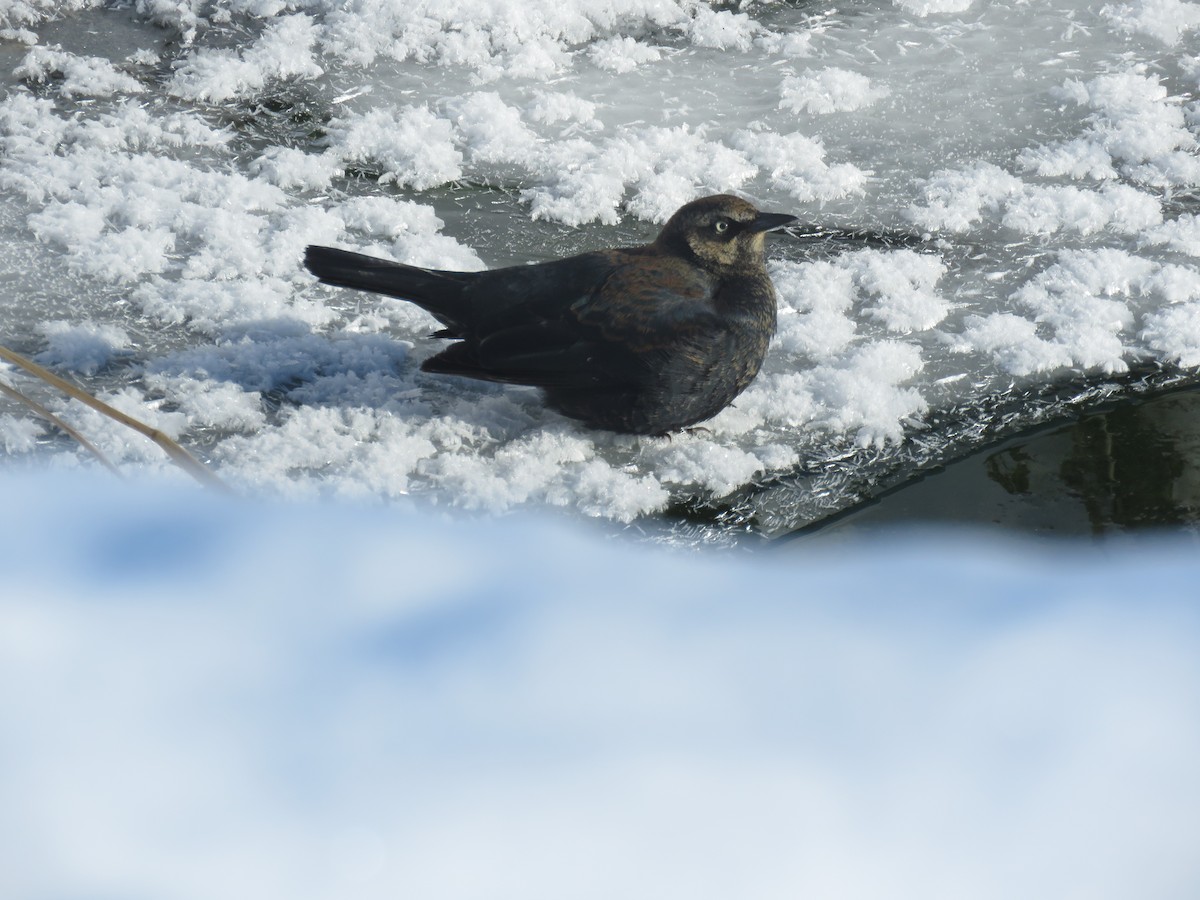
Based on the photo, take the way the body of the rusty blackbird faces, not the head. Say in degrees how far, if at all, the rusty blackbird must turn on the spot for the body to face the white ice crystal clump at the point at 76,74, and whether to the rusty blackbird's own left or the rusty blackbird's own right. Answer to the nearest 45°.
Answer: approximately 135° to the rusty blackbird's own left

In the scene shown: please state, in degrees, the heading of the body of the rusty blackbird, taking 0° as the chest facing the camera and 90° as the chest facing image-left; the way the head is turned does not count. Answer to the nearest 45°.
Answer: approximately 270°

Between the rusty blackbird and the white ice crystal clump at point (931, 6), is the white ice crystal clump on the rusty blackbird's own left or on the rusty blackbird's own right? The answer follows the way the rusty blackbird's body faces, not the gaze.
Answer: on the rusty blackbird's own left

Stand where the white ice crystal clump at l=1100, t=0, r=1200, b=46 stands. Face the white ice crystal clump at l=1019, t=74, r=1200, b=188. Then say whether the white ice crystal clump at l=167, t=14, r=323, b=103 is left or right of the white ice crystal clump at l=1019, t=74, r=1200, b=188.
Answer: right

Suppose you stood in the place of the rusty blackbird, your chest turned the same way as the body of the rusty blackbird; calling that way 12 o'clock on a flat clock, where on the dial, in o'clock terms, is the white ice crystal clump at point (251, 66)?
The white ice crystal clump is roughly at 8 o'clock from the rusty blackbird.

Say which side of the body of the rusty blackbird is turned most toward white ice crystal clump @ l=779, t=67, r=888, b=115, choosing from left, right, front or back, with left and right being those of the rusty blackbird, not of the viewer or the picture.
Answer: left

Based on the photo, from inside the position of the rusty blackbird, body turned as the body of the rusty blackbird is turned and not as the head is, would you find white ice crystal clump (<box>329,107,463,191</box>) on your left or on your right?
on your left

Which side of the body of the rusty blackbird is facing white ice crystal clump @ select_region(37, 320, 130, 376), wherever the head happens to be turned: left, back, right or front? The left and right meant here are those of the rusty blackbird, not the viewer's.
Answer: back

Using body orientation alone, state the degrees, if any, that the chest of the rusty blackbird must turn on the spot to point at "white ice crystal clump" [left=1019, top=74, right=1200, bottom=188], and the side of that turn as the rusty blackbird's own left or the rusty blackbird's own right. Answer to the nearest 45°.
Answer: approximately 45° to the rusty blackbird's own left
